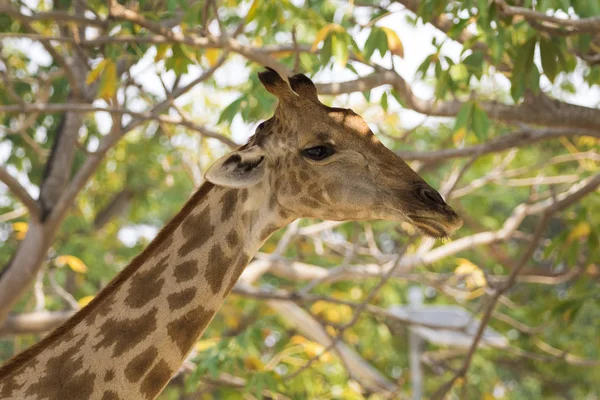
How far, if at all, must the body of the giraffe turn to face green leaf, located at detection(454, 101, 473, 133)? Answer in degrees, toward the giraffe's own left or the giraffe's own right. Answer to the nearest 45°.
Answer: approximately 45° to the giraffe's own left

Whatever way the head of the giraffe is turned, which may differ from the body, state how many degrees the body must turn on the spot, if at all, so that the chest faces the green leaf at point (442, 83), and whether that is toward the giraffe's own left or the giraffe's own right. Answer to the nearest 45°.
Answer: approximately 45° to the giraffe's own left

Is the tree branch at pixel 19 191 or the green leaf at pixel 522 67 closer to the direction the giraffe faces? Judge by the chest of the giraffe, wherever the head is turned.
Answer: the green leaf

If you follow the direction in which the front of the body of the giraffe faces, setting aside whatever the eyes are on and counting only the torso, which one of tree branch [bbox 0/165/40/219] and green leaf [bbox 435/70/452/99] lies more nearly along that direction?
the green leaf

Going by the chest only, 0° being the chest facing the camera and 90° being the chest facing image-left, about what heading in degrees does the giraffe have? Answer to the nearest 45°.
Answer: approximately 270°

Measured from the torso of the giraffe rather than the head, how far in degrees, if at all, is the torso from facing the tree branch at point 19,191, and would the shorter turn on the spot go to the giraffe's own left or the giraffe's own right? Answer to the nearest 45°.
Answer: approximately 135° to the giraffe's own left

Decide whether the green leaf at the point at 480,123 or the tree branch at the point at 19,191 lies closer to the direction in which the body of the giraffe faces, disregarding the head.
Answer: the green leaf

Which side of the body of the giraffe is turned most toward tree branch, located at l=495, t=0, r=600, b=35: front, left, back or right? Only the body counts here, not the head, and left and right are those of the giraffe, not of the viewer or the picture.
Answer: front

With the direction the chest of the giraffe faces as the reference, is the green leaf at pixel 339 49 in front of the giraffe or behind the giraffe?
in front
